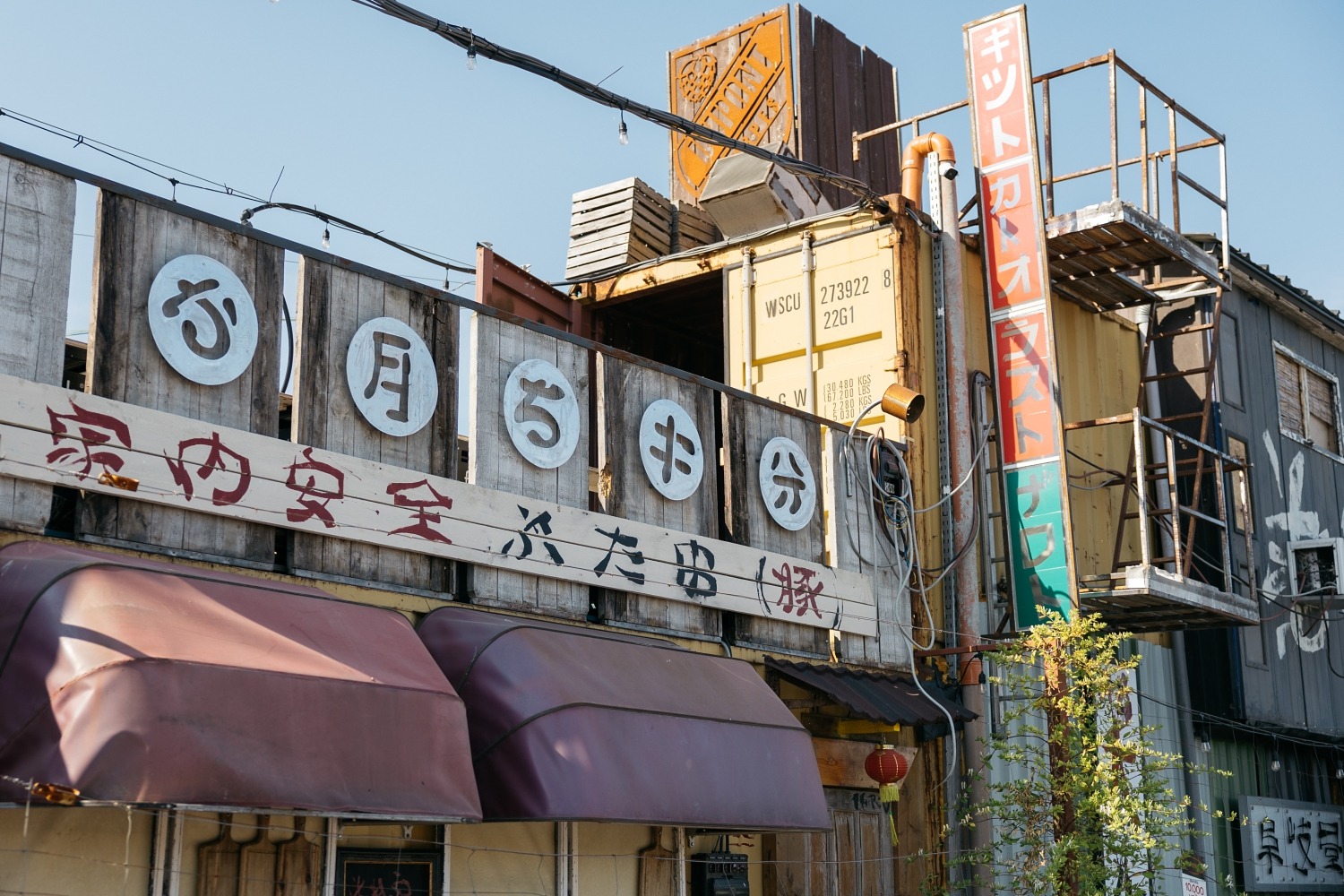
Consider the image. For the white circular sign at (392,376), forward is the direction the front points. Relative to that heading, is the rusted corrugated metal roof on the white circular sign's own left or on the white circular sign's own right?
on the white circular sign's own left

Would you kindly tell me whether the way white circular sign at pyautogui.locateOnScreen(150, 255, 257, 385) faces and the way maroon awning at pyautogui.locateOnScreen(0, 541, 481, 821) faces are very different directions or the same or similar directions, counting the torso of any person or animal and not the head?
same or similar directions

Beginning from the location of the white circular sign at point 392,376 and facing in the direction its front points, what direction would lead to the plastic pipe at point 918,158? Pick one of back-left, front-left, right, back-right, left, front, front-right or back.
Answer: left

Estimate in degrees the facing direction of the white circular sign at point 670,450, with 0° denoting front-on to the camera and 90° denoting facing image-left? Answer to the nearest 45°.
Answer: approximately 315°

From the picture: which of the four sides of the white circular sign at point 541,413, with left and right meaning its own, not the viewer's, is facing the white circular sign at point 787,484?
left

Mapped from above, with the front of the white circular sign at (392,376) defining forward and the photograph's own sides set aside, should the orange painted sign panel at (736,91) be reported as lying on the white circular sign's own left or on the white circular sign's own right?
on the white circular sign's own left

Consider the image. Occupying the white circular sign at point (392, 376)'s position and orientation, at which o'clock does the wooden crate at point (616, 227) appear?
The wooden crate is roughly at 8 o'clock from the white circular sign.

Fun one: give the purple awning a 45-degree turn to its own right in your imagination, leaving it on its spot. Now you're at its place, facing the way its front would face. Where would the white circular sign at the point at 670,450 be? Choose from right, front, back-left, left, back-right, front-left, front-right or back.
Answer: back

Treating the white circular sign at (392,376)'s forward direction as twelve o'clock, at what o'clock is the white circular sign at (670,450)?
the white circular sign at (670,450) is roughly at 9 o'clock from the white circular sign at (392,376).

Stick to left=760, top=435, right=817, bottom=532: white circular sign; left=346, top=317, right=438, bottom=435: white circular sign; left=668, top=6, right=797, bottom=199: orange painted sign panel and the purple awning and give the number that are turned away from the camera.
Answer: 0

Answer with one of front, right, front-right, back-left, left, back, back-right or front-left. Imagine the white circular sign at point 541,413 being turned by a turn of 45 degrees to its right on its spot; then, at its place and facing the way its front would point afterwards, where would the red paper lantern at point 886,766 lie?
back-left

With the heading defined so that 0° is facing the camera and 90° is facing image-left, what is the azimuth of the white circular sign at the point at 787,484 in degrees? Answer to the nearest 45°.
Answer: approximately 315°

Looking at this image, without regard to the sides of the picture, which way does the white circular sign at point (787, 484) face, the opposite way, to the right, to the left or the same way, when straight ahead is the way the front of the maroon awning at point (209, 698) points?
the same way

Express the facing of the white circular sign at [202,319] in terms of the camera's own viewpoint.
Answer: facing the viewer and to the right of the viewer
